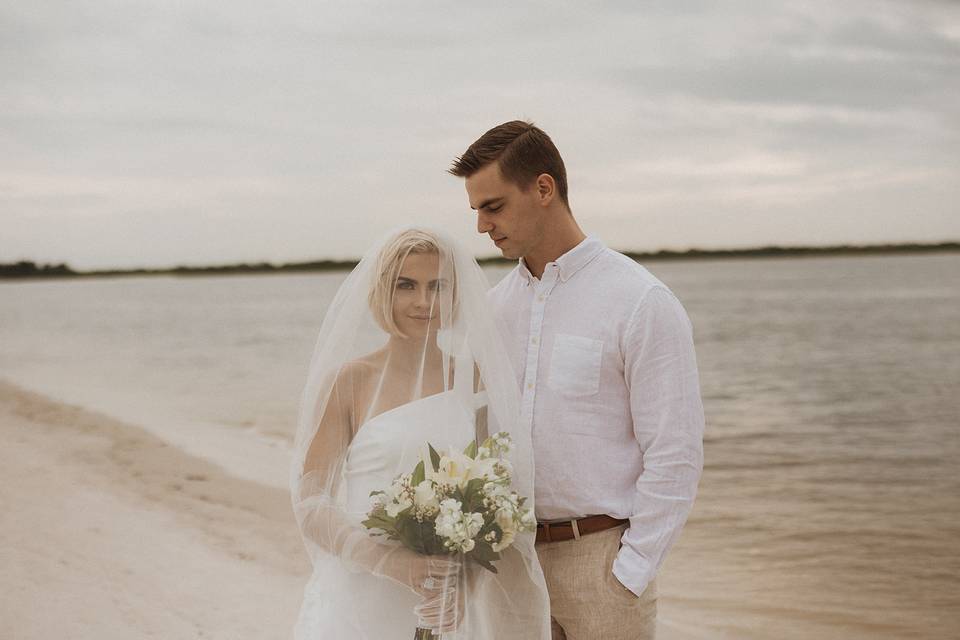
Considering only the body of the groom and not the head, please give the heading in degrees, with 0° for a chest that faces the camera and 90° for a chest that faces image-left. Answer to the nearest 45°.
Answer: approximately 45°

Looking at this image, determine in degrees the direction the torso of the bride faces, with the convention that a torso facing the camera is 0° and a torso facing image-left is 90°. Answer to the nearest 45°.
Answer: approximately 0°

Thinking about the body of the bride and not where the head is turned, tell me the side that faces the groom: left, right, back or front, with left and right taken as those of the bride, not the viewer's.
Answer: left

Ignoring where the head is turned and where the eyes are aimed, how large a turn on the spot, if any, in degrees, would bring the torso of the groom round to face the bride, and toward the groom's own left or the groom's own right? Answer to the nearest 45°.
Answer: approximately 45° to the groom's own right
